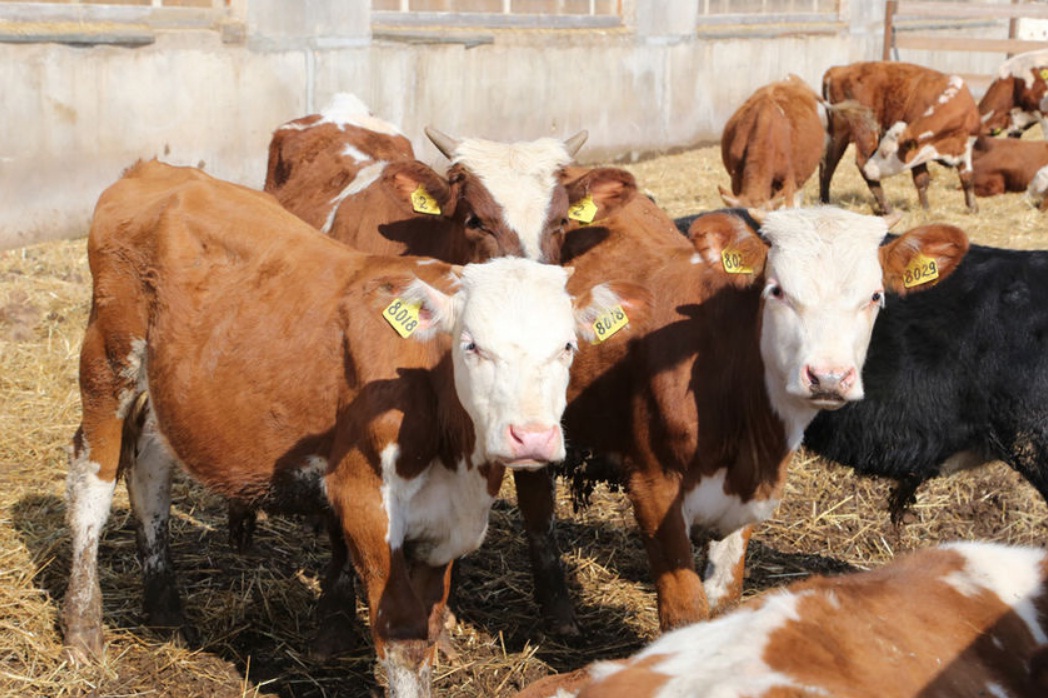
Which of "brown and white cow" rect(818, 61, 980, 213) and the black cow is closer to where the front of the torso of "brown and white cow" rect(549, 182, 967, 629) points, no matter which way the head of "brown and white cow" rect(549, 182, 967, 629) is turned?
the black cow

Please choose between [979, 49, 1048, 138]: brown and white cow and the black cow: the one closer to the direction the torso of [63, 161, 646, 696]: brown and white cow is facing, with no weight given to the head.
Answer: the black cow

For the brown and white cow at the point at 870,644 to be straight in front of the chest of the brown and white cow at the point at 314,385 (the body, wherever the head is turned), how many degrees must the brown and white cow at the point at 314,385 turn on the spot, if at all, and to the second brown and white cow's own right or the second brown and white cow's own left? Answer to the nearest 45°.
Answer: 0° — it already faces it

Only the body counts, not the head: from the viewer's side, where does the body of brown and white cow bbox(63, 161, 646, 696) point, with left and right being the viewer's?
facing the viewer and to the right of the viewer

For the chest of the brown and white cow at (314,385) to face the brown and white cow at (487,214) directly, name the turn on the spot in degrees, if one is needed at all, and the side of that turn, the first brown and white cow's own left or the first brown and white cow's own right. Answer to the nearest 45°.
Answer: approximately 90° to the first brown and white cow's own left

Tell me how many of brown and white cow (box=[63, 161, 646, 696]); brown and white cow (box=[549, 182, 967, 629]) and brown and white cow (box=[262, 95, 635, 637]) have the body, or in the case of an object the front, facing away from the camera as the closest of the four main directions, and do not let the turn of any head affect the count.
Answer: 0

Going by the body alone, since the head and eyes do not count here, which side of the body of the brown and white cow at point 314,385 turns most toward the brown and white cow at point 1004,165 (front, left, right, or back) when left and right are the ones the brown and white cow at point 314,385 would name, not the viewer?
left

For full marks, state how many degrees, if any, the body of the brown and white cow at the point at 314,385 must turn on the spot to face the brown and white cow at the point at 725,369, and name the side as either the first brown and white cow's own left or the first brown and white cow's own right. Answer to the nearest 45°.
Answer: approximately 45° to the first brown and white cow's own left

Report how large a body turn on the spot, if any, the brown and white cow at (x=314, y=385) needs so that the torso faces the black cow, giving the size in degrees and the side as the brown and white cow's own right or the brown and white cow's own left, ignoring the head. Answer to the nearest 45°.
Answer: approximately 45° to the brown and white cow's own left

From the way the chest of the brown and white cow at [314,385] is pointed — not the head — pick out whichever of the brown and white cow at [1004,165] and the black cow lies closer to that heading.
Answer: the black cow

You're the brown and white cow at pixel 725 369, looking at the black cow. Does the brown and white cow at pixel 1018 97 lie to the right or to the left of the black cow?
left

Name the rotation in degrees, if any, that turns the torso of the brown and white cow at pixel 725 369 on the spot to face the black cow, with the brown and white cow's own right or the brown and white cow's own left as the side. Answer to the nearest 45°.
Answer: approximately 90° to the brown and white cow's own left
